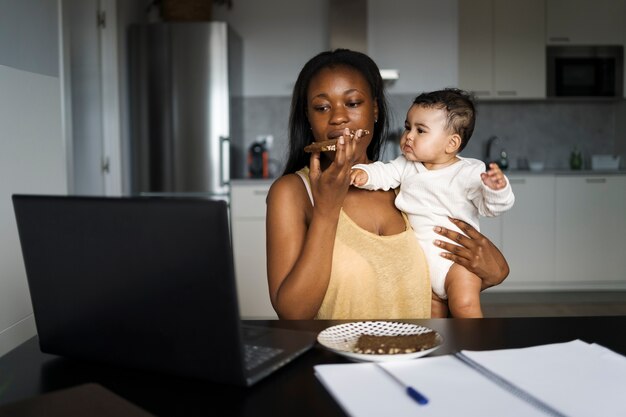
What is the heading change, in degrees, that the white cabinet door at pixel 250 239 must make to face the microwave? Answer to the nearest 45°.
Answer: approximately 90° to its left

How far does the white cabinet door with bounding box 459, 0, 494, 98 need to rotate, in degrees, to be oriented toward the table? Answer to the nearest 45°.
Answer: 0° — it already faces it

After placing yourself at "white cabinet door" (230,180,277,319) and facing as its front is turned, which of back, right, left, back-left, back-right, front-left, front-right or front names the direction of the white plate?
front

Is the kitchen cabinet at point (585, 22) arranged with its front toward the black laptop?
yes

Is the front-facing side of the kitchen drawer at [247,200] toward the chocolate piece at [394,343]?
yes

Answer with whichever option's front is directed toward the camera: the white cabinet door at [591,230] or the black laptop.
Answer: the white cabinet door

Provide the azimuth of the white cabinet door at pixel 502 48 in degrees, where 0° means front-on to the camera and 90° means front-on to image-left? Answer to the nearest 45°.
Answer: approximately 0°

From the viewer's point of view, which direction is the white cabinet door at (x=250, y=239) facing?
toward the camera

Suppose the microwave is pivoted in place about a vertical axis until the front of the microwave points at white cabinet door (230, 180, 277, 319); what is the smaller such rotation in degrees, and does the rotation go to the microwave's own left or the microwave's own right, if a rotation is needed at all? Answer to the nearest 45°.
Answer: approximately 45° to the microwave's own right

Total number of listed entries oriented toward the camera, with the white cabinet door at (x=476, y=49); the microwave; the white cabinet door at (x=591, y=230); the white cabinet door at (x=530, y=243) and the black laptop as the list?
4

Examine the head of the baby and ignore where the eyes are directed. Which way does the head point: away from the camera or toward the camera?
toward the camera

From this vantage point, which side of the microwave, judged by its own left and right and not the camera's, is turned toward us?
front

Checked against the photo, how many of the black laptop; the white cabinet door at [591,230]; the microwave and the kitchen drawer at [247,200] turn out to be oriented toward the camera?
3

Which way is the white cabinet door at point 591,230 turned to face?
toward the camera

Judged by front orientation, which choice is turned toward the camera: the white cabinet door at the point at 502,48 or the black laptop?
the white cabinet door
